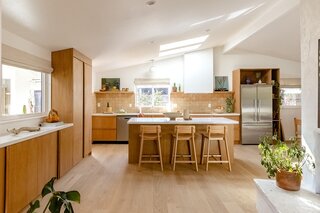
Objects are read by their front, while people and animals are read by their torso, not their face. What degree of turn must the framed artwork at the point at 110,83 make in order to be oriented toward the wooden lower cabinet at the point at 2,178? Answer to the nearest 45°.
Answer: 0° — it already faces it

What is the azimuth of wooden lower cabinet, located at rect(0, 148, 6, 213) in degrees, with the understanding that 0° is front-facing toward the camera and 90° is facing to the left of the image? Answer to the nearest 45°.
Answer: approximately 270°

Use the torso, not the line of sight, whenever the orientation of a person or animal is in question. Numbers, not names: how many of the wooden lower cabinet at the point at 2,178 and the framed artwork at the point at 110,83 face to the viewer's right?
1

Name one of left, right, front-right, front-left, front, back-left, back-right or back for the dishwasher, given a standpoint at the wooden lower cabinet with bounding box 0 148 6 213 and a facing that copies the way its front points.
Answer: front-left

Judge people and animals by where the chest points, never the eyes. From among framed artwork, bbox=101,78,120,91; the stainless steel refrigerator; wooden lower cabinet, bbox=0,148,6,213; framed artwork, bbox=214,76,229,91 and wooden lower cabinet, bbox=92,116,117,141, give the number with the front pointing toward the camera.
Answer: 4

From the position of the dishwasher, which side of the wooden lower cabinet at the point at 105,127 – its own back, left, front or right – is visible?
left

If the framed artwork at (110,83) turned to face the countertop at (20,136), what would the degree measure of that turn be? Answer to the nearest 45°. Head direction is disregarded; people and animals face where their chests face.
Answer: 0° — it already faces it

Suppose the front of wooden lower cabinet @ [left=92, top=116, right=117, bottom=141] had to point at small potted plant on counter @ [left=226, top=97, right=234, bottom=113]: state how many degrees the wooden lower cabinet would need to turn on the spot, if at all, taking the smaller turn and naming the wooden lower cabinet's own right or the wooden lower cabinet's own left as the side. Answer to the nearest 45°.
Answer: approximately 90° to the wooden lower cabinet's own left

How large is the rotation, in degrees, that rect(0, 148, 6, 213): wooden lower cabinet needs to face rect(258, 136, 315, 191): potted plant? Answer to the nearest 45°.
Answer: approximately 45° to its right

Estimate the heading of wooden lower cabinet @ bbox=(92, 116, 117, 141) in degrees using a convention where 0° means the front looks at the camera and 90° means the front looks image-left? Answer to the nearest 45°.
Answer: approximately 0°

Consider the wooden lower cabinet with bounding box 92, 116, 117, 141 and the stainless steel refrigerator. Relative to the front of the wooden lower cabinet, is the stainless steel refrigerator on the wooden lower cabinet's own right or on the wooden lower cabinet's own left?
on the wooden lower cabinet's own left

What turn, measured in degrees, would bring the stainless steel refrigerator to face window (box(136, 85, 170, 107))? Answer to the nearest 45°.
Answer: approximately 90° to its right
